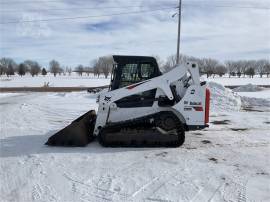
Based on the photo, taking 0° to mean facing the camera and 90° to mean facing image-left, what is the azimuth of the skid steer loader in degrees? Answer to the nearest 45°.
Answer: approximately 90°

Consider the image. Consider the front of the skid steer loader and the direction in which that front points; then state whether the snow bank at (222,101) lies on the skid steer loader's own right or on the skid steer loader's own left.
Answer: on the skid steer loader's own right
